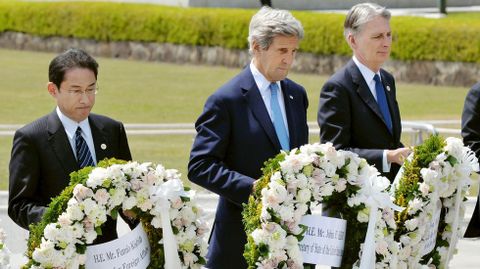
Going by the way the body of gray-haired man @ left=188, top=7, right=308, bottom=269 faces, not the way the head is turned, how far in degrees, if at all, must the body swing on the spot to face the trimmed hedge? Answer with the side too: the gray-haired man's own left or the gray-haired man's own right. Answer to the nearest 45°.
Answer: approximately 135° to the gray-haired man's own left

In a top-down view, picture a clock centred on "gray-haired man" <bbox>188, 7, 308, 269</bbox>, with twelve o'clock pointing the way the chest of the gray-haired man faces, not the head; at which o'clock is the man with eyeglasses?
The man with eyeglasses is roughly at 4 o'clock from the gray-haired man.

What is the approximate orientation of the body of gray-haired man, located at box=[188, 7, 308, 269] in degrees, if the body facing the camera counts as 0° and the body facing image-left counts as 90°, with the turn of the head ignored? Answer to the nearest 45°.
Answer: approximately 315°

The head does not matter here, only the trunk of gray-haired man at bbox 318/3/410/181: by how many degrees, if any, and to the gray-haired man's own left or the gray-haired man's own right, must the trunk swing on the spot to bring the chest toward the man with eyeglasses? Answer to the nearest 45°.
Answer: approximately 90° to the gray-haired man's own right

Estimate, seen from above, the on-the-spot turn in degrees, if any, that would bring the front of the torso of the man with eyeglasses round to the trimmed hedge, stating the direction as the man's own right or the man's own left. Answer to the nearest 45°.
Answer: approximately 135° to the man's own left

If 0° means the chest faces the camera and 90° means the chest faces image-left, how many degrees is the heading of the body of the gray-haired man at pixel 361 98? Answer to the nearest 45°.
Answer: approximately 315°
